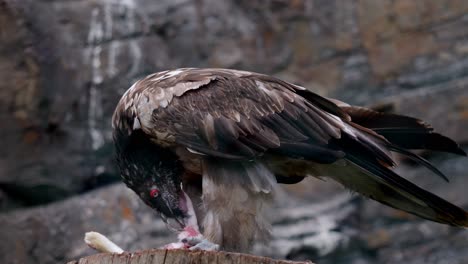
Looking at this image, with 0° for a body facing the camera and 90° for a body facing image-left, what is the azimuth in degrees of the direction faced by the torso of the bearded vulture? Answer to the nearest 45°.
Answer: approximately 90°
